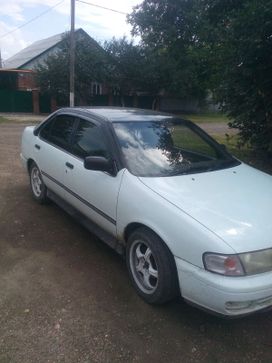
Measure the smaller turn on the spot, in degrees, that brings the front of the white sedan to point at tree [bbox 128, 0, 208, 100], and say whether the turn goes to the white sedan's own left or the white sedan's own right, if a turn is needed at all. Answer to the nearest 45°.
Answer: approximately 135° to the white sedan's own left

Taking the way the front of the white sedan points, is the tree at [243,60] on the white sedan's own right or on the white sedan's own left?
on the white sedan's own left

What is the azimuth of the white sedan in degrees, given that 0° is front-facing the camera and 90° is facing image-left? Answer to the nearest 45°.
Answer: approximately 315°

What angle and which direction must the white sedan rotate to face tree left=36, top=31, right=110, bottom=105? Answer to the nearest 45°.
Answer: approximately 135° to its left
